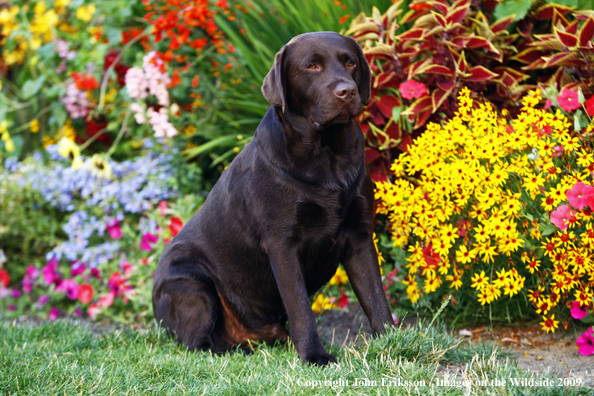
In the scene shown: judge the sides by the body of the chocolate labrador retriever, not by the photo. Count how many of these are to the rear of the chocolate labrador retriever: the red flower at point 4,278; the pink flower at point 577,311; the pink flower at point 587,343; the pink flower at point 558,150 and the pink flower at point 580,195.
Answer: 1

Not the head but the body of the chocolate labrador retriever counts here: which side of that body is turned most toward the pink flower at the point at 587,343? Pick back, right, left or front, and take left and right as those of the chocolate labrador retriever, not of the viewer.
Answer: front

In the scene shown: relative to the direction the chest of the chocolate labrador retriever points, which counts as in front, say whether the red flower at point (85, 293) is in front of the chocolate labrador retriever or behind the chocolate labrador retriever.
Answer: behind

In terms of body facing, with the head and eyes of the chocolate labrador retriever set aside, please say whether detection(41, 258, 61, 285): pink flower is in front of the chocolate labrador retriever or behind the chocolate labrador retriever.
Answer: behind

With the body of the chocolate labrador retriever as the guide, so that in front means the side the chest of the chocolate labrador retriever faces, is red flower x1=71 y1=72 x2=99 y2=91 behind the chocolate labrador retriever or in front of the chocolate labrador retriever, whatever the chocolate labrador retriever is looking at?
behind

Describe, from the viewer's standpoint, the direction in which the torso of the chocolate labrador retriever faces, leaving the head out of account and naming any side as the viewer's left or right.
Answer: facing the viewer and to the right of the viewer

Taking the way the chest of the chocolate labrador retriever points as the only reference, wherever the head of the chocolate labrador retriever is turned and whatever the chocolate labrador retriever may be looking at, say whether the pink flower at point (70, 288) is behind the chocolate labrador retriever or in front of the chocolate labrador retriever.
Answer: behind

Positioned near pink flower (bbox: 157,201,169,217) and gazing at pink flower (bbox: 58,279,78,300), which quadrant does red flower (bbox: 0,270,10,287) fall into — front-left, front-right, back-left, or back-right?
front-right

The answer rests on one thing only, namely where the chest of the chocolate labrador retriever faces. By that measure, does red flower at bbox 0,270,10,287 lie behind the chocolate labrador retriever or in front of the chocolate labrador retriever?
behind

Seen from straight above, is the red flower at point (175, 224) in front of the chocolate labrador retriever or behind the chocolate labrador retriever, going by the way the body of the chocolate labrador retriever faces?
behind
